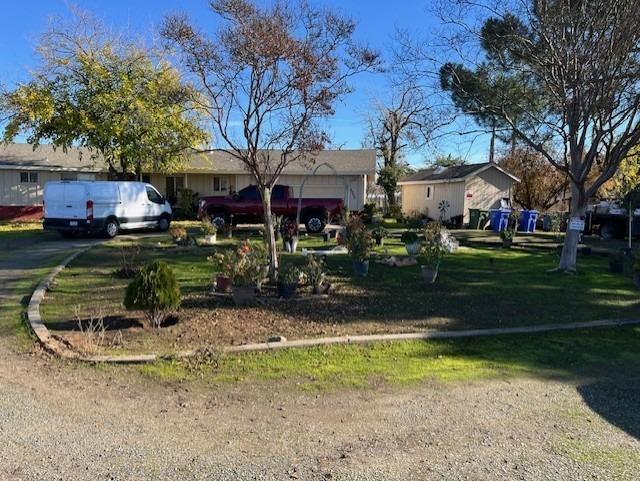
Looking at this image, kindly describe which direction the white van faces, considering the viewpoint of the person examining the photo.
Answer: facing away from the viewer and to the right of the viewer

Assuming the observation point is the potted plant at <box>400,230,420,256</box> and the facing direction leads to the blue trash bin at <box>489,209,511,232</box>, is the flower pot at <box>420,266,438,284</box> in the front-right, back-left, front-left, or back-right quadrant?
back-right

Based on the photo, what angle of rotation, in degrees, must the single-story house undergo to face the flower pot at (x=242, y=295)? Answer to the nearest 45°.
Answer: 0° — it already faces it

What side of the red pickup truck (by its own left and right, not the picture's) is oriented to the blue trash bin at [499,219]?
back

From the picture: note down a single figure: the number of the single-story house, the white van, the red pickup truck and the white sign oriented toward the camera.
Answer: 2

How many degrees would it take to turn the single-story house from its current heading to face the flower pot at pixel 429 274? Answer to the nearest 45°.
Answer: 0° — it already faces it

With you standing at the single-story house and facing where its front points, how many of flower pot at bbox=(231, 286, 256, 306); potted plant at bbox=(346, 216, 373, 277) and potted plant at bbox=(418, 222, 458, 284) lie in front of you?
3

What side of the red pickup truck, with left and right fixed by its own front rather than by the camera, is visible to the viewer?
left

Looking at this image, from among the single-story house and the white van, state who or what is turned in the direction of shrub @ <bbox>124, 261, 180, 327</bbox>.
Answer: the single-story house

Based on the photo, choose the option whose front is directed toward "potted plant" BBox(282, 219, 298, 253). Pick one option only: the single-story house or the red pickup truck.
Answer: the single-story house
